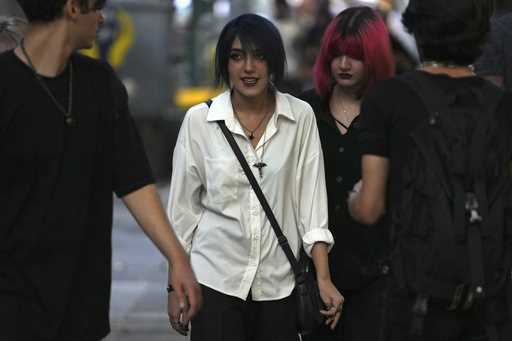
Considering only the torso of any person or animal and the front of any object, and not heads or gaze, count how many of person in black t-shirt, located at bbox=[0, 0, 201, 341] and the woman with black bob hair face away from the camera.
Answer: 0

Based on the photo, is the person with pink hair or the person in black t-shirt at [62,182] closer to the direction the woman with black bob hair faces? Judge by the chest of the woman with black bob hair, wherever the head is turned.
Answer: the person in black t-shirt

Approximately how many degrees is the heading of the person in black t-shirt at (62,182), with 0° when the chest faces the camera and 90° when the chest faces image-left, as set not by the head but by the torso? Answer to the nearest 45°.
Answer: approximately 315°

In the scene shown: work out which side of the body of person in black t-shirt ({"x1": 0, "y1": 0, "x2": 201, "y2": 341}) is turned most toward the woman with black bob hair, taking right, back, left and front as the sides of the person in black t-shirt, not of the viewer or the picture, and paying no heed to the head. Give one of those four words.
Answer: left

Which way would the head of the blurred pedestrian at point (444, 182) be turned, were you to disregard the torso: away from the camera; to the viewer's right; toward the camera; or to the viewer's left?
away from the camera

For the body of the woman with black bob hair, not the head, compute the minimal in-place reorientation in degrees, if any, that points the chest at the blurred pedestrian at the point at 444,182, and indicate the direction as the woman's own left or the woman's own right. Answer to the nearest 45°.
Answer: approximately 45° to the woman's own left

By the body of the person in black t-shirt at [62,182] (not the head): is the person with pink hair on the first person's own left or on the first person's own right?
on the first person's own left

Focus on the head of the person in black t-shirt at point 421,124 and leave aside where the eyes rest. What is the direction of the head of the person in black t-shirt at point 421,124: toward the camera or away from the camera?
away from the camera

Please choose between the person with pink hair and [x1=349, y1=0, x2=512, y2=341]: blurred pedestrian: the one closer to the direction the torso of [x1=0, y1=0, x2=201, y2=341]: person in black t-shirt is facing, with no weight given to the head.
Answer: the blurred pedestrian

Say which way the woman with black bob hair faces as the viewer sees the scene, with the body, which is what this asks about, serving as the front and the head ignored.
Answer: toward the camera
